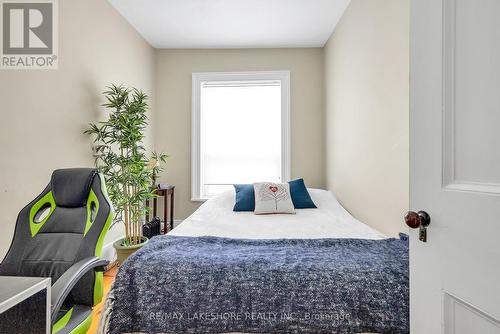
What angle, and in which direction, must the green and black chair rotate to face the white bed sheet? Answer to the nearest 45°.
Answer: approximately 135° to its left

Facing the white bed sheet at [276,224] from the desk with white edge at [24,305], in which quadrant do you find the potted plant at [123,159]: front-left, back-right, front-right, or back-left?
front-left

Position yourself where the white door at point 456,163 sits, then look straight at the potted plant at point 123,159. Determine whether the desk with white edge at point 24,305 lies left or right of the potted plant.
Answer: left

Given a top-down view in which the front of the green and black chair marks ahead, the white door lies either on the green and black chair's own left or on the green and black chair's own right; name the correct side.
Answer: on the green and black chair's own left

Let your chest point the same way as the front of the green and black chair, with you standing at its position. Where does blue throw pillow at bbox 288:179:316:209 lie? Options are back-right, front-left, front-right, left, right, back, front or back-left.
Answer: back-left
